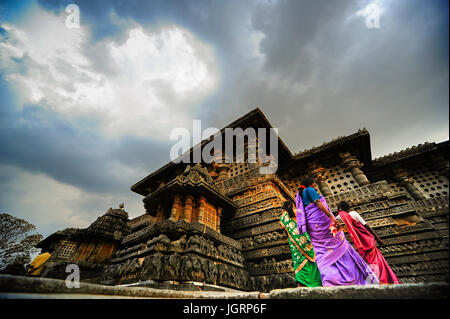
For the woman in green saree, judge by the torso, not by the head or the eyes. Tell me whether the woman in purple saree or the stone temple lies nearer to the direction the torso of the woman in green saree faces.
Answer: the stone temple

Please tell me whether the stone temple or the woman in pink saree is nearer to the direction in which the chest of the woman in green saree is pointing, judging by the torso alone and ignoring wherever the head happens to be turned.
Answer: the stone temple

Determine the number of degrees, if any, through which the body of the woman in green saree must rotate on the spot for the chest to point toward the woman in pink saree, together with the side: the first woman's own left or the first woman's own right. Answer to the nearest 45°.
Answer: approximately 135° to the first woman's own right

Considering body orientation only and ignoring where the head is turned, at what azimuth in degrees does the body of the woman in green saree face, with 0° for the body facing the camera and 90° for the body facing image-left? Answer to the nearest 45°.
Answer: approximately 135°
